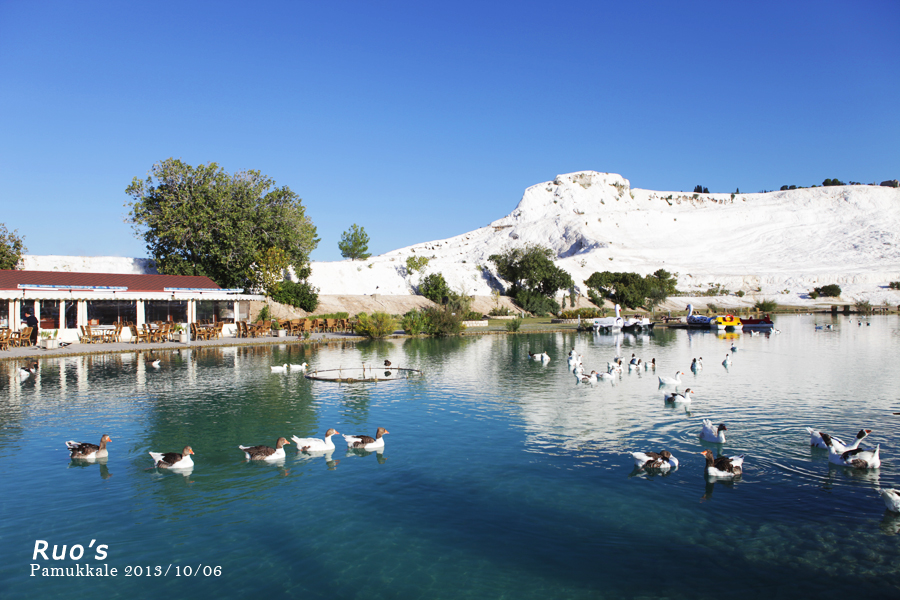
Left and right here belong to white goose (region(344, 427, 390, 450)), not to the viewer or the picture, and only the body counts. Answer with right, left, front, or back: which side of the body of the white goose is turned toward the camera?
right

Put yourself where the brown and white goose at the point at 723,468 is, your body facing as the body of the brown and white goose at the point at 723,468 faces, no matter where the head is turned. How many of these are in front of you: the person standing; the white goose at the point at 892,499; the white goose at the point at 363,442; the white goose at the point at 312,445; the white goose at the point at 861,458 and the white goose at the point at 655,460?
4

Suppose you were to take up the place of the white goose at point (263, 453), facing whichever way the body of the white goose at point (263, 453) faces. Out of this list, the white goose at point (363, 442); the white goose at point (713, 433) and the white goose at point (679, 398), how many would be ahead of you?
3

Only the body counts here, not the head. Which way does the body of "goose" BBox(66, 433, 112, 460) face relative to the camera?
to the viewer's right

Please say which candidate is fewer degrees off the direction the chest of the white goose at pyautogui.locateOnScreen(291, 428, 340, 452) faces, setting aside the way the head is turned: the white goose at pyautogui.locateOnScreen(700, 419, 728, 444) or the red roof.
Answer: the white goose

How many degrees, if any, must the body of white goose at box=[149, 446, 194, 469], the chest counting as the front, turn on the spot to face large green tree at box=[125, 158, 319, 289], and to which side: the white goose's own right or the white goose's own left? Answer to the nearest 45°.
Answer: approximately 90° to the white goose's own left

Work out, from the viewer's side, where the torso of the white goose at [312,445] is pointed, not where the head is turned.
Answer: to the viewer's right

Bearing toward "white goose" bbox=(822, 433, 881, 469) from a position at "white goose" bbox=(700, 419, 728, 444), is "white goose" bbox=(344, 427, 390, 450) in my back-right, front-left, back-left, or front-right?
back-right

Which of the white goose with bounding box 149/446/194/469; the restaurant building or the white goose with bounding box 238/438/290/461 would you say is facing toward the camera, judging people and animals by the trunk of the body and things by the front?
the restaurant building

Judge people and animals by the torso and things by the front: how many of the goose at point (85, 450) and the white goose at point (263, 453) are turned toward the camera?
0

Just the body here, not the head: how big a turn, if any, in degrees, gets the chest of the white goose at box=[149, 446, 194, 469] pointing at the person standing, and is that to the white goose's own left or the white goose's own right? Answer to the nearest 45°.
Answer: approximately 90° to the white goose's own left

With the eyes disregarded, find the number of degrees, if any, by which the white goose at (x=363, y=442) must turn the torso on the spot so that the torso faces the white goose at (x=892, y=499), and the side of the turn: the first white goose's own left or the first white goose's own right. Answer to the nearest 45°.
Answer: approximately 45° to the first white goose's own right

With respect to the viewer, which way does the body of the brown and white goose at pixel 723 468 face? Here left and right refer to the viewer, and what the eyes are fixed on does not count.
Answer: facing to the left of the viewer

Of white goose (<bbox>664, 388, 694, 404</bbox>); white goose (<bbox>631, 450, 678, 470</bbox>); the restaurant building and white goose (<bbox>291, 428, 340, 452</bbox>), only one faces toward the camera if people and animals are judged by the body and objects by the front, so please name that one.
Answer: the restaurant building
